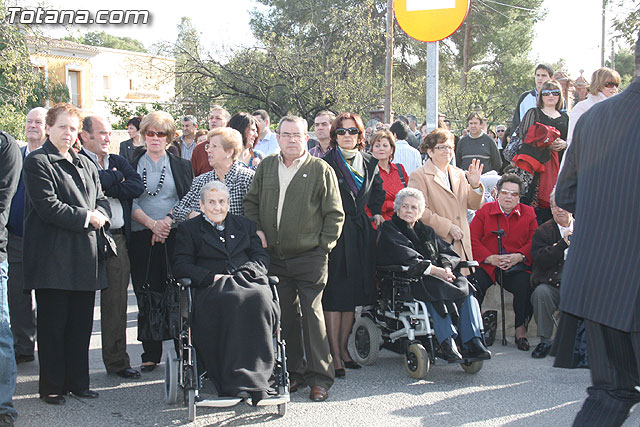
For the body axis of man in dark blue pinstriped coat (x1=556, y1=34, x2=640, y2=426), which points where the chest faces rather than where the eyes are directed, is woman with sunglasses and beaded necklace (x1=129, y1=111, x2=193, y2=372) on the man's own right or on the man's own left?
on the man's own left

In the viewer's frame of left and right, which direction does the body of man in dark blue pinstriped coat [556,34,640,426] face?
facing away from the viewer

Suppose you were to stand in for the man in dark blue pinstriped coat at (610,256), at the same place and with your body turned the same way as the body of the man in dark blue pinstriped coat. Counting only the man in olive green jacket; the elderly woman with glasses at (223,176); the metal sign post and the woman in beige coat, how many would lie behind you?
0

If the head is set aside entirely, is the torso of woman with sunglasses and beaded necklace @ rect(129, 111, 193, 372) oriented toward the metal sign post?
no

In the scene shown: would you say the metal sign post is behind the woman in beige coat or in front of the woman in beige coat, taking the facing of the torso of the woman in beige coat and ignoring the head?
behind

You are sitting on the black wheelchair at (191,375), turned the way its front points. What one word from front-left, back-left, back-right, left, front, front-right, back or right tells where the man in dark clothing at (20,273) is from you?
back-right

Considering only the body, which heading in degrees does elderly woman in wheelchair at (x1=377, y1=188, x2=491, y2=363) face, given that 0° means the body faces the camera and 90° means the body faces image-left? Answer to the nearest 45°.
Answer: approximately 315°

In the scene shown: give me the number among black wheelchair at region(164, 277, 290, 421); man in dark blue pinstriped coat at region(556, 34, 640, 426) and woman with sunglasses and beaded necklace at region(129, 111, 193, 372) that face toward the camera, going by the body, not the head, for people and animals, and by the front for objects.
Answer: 2

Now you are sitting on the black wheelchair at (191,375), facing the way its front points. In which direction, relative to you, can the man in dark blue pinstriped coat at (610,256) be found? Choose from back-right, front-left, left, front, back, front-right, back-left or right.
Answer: front-left

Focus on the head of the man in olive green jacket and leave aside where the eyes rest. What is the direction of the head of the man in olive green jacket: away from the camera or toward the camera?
toward the camera

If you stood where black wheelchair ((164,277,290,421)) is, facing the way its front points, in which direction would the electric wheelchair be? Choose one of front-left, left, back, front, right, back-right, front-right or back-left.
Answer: back-left

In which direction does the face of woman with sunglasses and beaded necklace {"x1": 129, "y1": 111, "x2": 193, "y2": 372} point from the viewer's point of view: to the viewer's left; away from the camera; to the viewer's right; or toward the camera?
toward the camera

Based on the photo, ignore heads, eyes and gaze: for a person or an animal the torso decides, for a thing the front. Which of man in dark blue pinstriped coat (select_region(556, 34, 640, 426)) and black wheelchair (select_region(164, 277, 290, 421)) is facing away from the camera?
the man in dark blue pinstriped coat

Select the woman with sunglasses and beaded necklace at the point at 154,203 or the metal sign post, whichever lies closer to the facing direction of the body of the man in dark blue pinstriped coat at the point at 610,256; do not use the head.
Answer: the metal sign post

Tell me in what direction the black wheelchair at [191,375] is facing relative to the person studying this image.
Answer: facing the viewer

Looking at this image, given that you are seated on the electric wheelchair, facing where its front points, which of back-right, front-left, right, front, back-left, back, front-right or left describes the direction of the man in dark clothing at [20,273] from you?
back-right

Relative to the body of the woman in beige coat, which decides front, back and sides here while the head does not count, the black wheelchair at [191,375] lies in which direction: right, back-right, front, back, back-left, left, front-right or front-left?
right

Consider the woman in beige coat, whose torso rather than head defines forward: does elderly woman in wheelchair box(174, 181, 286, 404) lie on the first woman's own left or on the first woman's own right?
on the first woman's own right

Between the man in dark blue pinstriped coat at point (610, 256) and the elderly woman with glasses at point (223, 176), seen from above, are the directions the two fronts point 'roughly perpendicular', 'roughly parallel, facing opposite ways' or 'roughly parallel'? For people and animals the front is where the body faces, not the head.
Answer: roughly parallel, facing opposite ways
